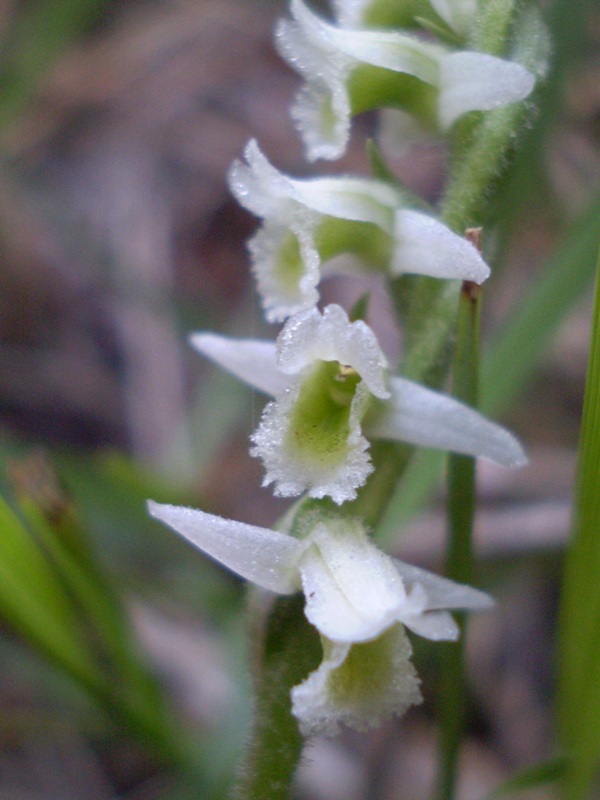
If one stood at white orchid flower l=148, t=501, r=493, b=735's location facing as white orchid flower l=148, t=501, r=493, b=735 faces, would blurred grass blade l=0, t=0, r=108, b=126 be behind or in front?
behind

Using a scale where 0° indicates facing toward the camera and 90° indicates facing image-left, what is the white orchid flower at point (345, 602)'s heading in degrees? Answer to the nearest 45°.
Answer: approximately 0°

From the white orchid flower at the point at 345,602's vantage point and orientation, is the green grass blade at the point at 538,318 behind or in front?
behind
